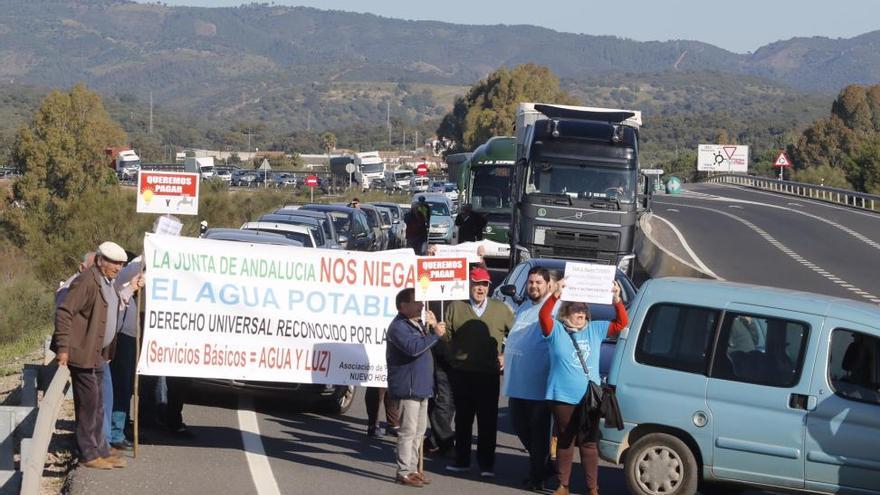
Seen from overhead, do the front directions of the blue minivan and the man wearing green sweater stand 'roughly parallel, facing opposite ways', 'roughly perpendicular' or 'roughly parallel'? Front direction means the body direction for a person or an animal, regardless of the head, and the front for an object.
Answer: roughly perpendicular

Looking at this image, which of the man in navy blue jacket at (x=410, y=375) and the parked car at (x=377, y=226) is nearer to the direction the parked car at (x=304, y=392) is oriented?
the man in navy blue jacket

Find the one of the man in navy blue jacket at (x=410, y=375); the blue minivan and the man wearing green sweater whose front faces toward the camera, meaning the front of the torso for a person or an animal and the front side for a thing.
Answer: the man wearing green sweater

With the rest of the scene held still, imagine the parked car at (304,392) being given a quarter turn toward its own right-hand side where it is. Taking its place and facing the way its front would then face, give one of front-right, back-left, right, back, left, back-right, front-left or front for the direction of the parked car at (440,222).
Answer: back-right

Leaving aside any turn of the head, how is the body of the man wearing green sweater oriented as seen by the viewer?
toward the camera

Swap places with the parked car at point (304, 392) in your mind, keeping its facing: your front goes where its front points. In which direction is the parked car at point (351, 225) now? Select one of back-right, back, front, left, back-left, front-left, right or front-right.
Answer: back-left
